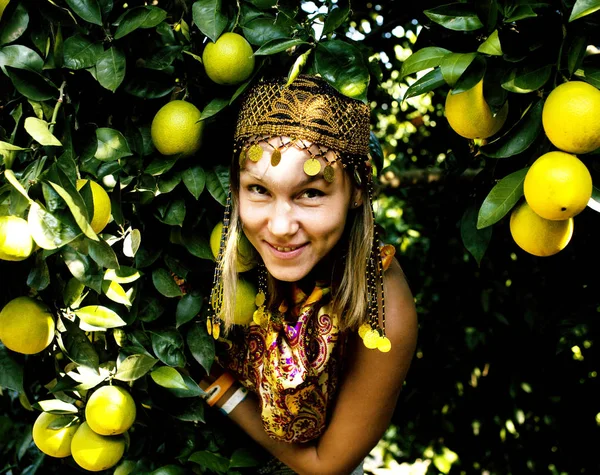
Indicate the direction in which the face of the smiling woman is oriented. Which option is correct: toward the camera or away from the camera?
toward the camera

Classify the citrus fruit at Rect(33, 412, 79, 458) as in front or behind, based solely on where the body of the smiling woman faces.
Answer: in front

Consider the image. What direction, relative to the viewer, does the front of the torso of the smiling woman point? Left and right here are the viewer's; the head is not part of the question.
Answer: facing the viewer and to the left of the viewer
